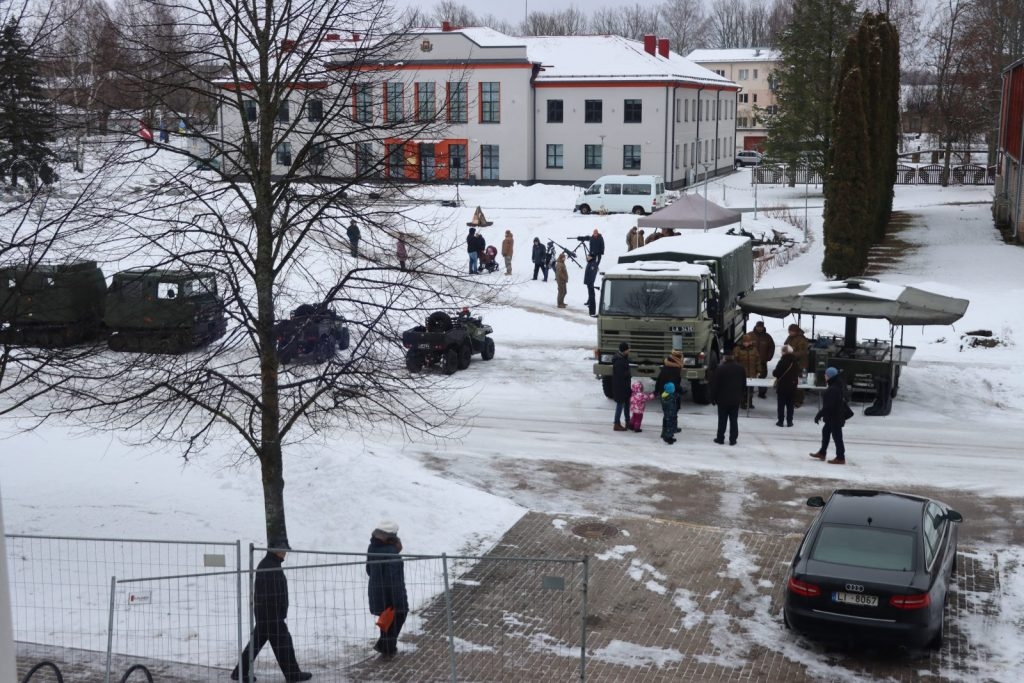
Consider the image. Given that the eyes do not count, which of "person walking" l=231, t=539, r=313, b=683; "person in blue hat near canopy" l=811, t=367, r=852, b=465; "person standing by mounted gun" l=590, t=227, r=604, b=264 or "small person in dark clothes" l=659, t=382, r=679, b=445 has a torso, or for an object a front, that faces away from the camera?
"small person in dark clothes" l=659, t=382, r=679, b=445

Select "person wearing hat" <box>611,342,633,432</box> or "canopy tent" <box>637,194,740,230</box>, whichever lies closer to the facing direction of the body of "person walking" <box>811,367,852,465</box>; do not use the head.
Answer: the person wearing hat
